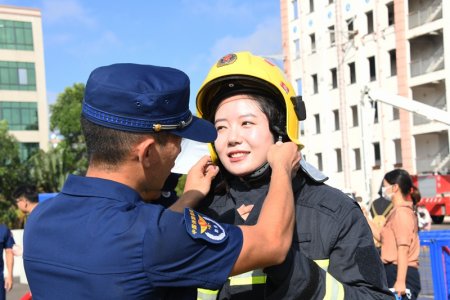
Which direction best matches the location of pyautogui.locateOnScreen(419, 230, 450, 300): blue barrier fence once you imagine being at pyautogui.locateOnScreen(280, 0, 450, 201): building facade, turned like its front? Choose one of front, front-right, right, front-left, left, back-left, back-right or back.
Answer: front-left

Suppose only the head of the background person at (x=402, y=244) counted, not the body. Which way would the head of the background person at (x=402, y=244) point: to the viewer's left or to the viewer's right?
to the viewer's left

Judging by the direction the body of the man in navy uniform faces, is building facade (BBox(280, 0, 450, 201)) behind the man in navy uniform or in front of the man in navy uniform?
in front

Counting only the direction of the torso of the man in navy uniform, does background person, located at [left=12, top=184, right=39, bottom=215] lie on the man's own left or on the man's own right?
on the man's own left

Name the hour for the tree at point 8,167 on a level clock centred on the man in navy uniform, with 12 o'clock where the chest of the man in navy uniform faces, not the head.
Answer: The tree is roughly at 10 o'clock from the man in navy uniform.

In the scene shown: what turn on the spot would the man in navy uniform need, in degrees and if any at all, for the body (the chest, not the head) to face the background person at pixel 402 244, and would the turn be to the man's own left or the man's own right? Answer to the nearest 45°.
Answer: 0° — they already face them

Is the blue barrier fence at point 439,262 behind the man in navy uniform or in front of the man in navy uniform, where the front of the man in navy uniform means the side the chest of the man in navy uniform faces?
in front

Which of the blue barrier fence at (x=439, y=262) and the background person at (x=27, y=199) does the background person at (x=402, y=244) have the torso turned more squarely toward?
the background person

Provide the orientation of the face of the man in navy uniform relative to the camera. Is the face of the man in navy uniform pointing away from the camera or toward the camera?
away from the camera

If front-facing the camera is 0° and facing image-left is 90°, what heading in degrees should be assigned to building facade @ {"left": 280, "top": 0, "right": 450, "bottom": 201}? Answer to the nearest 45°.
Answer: approximately 45°
